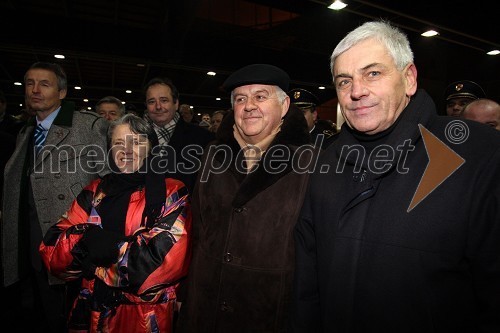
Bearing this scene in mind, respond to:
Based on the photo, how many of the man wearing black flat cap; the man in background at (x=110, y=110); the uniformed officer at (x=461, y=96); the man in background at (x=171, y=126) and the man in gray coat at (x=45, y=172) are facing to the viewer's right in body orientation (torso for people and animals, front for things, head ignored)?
0

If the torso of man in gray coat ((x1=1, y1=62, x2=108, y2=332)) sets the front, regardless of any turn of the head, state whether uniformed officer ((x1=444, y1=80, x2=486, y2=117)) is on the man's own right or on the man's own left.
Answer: on the man's own left

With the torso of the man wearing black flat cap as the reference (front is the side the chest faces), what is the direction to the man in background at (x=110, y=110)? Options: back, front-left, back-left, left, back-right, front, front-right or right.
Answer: right

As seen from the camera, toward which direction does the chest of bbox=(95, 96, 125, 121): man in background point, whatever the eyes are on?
toward the camera

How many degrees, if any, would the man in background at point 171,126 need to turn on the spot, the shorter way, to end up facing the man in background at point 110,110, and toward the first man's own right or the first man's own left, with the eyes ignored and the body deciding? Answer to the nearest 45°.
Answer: approximately 90° to the first man's own right

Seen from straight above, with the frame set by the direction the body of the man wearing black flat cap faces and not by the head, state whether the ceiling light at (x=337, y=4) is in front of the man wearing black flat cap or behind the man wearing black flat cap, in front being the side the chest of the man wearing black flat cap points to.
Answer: behind

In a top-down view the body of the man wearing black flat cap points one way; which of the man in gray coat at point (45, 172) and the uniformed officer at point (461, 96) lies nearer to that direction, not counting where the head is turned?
the man in gray coat

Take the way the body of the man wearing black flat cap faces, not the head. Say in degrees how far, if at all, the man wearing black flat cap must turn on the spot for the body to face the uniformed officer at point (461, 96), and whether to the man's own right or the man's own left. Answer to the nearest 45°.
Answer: approximately 180°

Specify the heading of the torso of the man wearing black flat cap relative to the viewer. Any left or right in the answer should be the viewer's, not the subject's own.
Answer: facing the viewer and to the left of the viewer

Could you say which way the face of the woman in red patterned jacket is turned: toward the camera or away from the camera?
toward the camera

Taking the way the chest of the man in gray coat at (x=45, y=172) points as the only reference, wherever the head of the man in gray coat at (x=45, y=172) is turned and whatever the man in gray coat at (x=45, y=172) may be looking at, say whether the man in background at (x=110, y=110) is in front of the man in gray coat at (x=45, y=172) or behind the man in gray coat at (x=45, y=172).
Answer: behind
